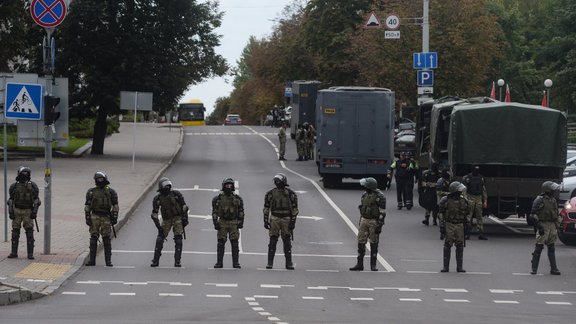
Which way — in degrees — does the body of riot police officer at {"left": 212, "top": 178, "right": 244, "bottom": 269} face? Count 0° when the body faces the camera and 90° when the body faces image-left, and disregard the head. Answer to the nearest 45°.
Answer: approximately 0°

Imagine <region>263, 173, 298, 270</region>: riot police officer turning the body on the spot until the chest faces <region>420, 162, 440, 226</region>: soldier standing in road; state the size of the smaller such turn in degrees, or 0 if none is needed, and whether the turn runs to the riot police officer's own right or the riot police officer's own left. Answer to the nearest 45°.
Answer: approximately 135° to the riot police officer's own left

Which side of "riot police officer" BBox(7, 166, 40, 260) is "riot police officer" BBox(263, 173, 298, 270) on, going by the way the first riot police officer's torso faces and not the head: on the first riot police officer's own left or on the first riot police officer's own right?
on the first riot police officer's own left

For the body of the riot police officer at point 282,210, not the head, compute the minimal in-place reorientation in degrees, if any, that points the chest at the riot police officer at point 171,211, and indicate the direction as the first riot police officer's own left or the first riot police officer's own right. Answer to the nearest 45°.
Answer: approximately 90° to the first riot police officer's own right

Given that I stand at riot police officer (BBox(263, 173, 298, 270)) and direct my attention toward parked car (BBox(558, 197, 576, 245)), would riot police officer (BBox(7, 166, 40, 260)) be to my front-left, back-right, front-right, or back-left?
back-left

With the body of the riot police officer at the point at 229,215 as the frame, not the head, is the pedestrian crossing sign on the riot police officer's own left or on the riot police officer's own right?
on the riot police officer's own right
